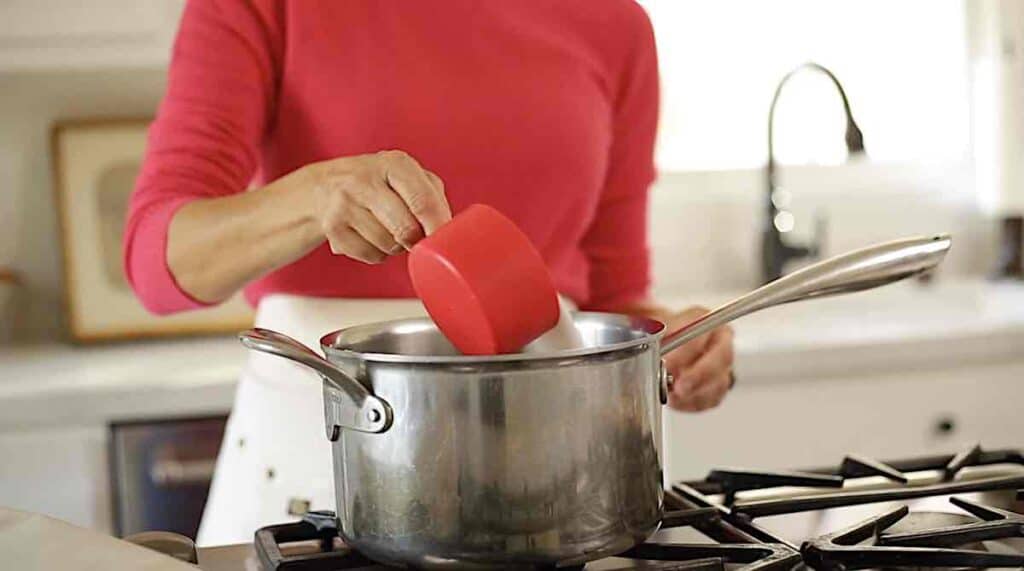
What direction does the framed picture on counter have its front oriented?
toward the camera

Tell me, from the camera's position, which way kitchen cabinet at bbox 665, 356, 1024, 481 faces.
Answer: facing the viewer

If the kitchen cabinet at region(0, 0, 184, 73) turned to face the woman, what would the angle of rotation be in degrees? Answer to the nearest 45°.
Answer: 0° — it already faces them

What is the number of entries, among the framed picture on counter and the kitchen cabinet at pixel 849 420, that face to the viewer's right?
0

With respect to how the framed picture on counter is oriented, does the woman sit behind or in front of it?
in front

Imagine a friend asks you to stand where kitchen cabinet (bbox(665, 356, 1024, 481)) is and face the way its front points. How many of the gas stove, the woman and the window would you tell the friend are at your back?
1

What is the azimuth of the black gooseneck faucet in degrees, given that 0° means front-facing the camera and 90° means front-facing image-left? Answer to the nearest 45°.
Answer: approximately 270°

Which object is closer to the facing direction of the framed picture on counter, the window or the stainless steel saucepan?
the stainless steel saucepan

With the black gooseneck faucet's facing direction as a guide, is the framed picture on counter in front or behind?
behind

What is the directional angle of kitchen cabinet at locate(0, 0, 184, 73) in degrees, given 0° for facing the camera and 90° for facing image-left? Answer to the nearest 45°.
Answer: approximately 0°
